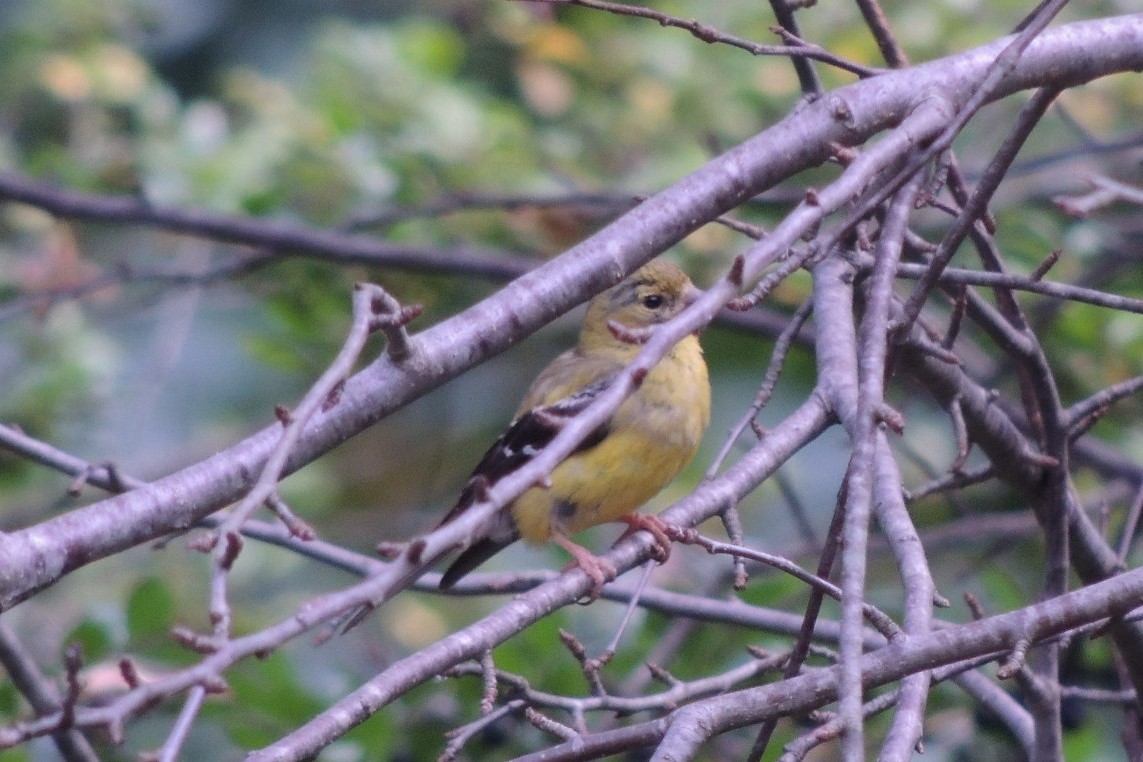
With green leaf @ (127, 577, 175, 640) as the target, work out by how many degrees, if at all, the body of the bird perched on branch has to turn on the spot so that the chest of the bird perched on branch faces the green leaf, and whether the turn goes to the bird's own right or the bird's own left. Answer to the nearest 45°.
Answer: approximately 135° to the bird's own right

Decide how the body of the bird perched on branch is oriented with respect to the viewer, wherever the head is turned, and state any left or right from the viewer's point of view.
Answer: facing the viewer and to the right of the viewer
